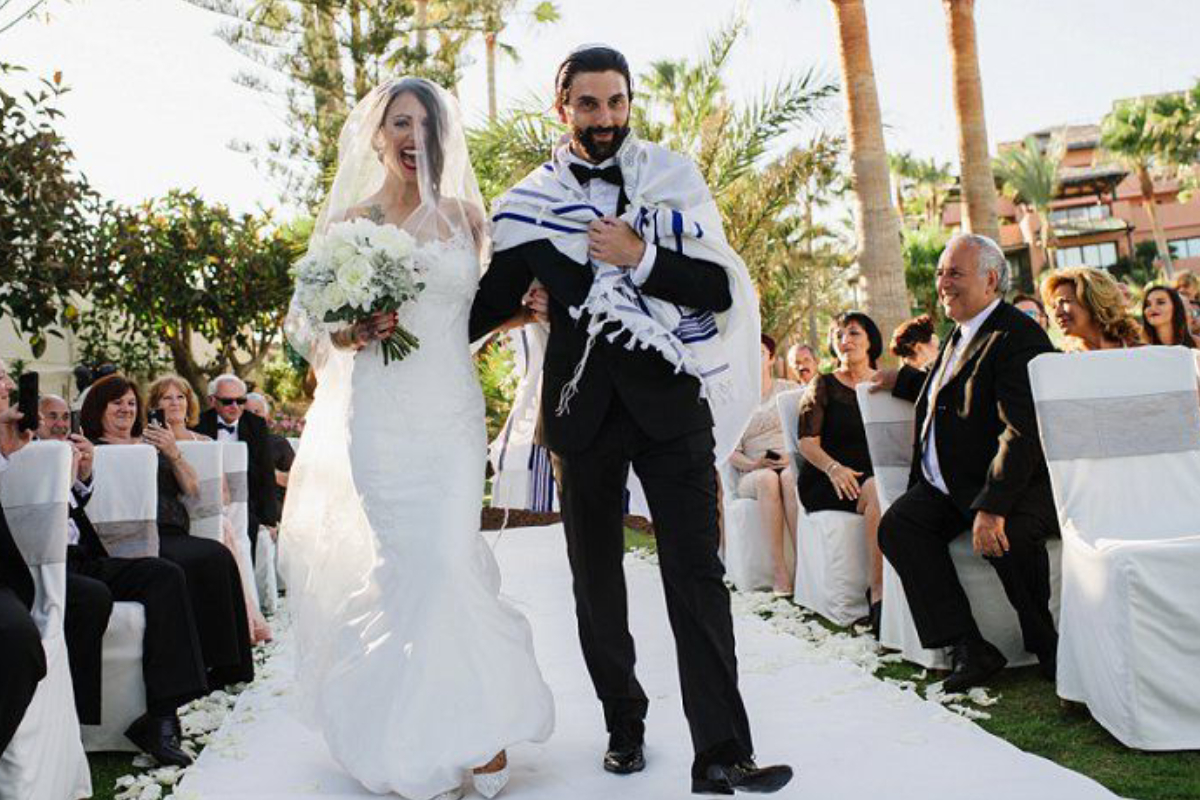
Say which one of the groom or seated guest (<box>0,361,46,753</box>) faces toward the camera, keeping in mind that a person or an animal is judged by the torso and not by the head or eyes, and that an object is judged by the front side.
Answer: the groom

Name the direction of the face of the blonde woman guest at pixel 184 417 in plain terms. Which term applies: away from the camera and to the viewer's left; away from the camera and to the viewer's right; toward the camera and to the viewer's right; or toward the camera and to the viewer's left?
toward the camera and to the viewer's right

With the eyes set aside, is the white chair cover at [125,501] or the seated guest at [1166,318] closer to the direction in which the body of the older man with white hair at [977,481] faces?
the white chair cover

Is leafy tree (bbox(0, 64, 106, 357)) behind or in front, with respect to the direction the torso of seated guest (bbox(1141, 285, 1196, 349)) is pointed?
in front

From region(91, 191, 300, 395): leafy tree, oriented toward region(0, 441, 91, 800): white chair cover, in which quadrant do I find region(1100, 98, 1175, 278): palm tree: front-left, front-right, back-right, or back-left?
back-left

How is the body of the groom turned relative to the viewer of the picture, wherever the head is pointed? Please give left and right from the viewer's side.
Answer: facing the viewer

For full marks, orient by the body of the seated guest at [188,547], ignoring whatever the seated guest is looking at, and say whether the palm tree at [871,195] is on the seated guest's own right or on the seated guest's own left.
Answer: on the seated guest's own left

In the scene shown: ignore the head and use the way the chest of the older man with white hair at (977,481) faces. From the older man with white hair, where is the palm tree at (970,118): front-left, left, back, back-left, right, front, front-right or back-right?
back-right

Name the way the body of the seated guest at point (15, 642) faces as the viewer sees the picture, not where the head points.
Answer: to the viewer's right

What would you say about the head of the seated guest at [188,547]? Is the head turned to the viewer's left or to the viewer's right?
to the viewer's right

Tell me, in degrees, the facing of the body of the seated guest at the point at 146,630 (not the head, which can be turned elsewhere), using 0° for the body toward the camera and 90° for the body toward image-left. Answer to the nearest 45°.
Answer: approximately 315°

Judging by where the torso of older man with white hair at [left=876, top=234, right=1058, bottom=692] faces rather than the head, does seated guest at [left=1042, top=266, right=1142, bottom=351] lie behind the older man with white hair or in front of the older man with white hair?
behind

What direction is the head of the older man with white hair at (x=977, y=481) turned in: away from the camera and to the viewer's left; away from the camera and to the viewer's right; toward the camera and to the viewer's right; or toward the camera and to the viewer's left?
toward the camera and to the viewer's left

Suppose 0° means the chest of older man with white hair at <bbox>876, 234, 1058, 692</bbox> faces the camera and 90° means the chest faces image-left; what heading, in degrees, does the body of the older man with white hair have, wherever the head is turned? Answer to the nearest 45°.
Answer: approximately 45°

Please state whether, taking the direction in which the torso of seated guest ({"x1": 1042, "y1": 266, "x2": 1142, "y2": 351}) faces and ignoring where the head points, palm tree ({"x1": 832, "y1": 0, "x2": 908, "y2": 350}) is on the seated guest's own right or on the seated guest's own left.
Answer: on the seated guest's own right

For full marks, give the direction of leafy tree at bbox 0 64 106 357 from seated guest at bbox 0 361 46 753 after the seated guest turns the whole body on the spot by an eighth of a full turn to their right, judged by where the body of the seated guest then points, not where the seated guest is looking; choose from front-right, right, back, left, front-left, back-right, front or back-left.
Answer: back-left

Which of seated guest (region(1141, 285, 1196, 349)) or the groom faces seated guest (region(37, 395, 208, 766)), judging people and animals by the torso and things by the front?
seated guest (region(1141, 285, 1196, 349))

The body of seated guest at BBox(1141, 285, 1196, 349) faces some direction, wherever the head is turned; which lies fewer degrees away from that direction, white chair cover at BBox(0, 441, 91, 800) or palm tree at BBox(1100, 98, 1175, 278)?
the white chair cover

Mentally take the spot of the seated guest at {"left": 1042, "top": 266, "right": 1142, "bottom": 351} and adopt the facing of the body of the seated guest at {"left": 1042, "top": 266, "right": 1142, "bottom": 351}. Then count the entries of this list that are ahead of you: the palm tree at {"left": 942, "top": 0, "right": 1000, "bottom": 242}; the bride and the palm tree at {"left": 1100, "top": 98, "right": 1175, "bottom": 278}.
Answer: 1
